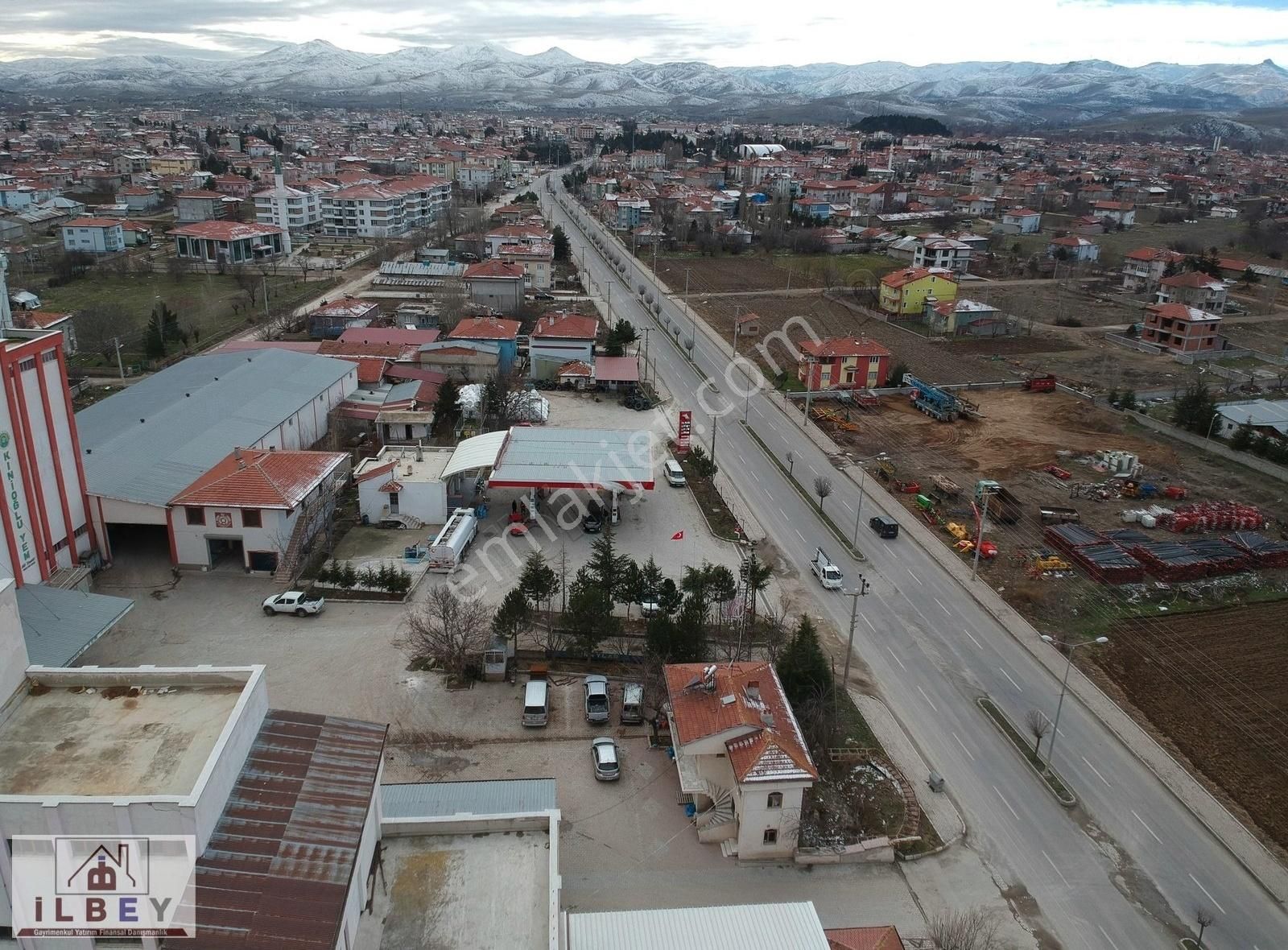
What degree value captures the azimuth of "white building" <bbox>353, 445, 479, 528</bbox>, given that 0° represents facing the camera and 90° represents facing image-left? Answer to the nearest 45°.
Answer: approximately 0°

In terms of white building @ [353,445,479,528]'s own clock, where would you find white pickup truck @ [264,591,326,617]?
The white pickup truck is roughly at 1 o'clock from the white building.

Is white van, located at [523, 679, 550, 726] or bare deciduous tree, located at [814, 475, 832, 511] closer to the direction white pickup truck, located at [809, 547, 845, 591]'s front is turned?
the white van

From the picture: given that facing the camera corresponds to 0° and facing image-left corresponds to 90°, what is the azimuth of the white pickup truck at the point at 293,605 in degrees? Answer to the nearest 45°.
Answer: approximately 90°

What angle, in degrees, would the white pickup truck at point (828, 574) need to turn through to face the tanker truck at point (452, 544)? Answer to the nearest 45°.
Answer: approximately 135° to its right

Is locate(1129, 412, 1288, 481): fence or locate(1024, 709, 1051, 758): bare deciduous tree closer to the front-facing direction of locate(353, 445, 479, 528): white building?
the bare deciduous tree

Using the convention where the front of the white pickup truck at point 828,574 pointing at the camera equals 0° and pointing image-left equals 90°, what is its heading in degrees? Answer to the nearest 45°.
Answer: approximately 315°

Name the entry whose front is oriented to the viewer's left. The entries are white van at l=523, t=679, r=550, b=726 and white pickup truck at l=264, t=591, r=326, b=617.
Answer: the white pickup truck
